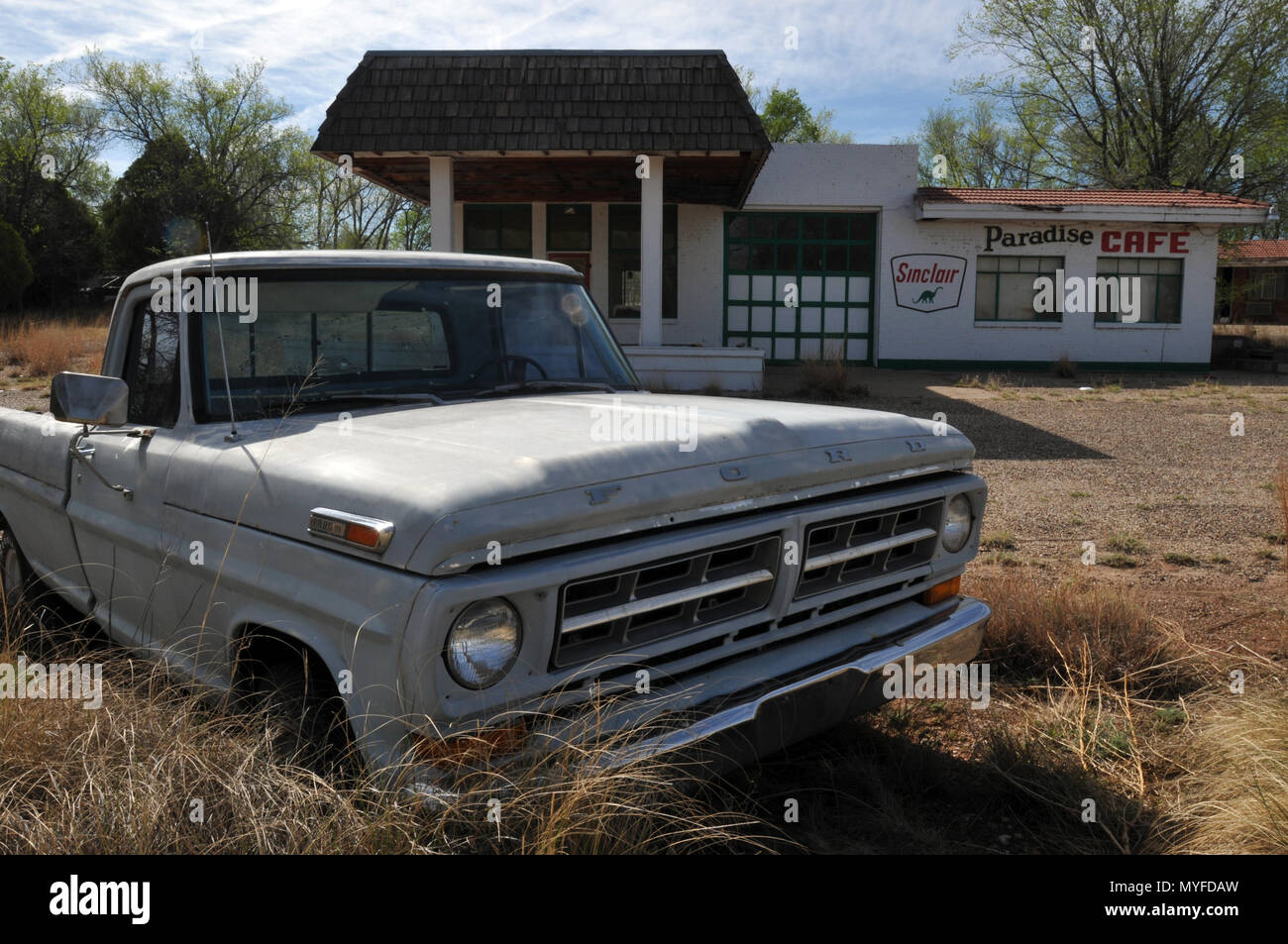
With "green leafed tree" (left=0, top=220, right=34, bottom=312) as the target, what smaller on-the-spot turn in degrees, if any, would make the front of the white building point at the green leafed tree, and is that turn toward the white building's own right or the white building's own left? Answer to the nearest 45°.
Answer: approximately 90° to the white building's own right

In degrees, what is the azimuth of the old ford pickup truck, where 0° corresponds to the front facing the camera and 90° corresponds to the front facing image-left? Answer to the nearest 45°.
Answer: approximately 315°

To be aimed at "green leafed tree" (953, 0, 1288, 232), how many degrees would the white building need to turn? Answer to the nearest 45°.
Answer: approximately 135° to its left

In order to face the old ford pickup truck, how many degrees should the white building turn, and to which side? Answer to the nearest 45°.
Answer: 0° — it already faces it

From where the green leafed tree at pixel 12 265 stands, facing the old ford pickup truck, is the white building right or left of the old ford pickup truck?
left

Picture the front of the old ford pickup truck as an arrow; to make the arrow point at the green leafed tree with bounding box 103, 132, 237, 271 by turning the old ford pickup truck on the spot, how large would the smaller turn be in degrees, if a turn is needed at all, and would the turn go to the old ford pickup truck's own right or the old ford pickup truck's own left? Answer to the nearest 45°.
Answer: approximately 135° to the old ford pickup truck's own left

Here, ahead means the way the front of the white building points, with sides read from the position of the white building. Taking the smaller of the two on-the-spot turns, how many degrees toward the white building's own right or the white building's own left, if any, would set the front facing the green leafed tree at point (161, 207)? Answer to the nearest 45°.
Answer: approximately 135° to the white building's own right

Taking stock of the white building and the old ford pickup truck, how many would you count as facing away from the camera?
0

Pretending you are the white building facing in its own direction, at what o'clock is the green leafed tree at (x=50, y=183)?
The green leafed tree is roughly at 4 o'clock from the white building.

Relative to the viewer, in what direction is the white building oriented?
toward the camera

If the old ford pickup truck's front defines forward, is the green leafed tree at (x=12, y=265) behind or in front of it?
behind
